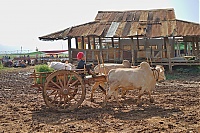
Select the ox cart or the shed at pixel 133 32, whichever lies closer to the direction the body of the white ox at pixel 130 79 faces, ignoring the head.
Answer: the shed

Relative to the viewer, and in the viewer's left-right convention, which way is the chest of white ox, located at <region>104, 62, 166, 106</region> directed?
facing to the right of the viewer

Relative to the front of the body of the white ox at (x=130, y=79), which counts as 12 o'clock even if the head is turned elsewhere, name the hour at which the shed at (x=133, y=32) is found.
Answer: The shed is roughly at 9 o'clock from the white ox.

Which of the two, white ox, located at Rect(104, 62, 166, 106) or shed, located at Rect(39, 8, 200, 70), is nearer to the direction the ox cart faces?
the white ox

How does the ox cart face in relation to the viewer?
to the viewer's right

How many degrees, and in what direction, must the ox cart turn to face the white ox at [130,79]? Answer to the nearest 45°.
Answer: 0° — it already faces it

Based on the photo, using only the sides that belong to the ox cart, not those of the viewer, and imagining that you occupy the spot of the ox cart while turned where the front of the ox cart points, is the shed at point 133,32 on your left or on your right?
on your left

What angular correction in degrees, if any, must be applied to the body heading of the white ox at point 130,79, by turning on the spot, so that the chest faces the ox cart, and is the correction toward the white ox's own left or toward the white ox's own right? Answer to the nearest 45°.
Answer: approximately 180°

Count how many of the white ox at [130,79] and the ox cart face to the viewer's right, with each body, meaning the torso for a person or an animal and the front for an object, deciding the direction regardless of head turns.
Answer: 2
